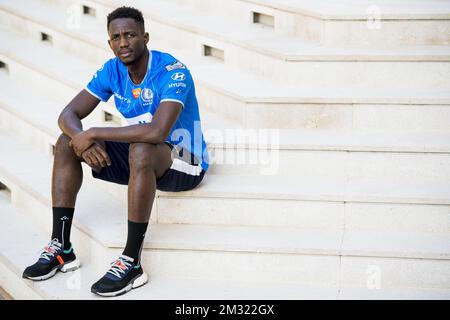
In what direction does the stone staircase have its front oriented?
toward the camera

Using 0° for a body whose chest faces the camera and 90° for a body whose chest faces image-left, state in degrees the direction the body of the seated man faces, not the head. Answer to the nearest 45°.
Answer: approximately 45°
